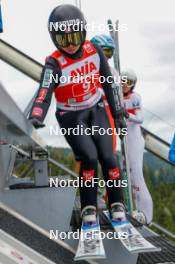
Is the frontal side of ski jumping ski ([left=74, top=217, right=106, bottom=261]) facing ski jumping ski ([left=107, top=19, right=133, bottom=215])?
no

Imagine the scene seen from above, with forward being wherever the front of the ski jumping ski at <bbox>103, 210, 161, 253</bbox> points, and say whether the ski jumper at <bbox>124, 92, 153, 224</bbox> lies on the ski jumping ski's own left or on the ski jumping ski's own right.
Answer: on the ski jumping ski's own left

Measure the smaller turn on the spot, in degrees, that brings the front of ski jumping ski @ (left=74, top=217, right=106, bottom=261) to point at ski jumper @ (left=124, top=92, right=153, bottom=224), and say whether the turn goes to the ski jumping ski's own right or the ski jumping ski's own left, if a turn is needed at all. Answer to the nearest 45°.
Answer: approximately 180°

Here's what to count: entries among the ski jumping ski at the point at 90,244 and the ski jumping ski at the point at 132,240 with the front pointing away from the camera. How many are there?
0

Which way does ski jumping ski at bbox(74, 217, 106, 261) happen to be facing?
toward the camera

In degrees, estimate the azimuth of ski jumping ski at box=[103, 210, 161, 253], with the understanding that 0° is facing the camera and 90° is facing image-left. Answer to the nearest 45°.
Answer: approximately 315°

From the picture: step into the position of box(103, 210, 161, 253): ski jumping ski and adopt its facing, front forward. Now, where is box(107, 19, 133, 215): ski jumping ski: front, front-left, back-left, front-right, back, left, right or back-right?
back-left
